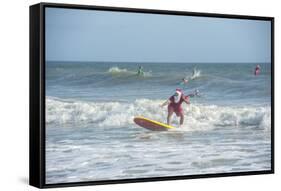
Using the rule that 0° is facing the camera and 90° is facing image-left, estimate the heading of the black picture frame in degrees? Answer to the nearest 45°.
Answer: approximately 315°
